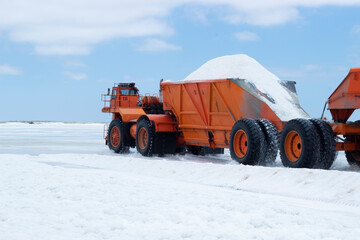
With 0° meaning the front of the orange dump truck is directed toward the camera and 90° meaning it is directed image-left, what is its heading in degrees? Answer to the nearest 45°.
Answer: approximately 135°
